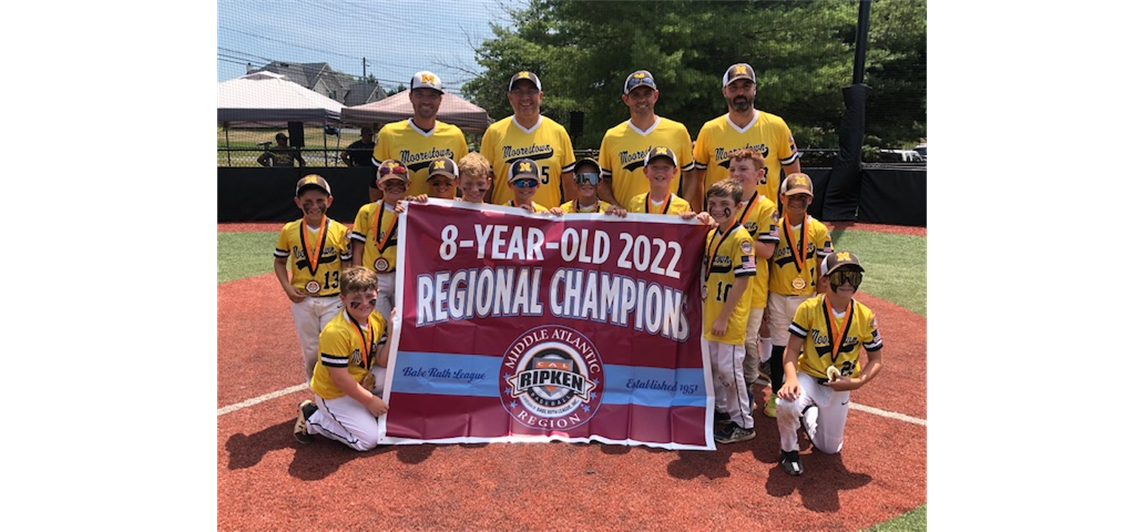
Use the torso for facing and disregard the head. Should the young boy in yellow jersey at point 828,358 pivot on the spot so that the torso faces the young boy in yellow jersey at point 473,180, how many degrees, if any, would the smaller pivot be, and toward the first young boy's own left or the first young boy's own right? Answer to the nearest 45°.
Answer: approximately 90° to the first young boy's own right

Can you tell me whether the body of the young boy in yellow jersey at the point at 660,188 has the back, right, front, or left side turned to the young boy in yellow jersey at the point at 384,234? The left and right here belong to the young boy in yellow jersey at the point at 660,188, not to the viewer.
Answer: right

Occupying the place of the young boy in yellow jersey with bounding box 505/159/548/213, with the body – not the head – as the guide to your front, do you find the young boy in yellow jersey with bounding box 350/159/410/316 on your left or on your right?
on your right

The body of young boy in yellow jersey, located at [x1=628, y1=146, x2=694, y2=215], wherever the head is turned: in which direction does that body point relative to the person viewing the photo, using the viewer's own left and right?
facing the viewer

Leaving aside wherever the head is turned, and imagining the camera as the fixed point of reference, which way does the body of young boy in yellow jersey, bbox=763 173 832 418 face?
toward the camera

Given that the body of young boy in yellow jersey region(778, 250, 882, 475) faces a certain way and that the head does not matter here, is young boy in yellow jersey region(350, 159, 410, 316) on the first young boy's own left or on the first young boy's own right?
on the first young boy's own right

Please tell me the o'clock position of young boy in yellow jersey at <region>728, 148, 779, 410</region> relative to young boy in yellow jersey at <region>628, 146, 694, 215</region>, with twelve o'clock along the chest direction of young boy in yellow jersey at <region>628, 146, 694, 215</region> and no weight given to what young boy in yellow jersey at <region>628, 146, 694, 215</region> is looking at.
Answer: young boy in yellow jersey at <region>728, 148, 779, 410</region> is roughly at 9 o'clock from young boy in yellow jersey at <region>628, 146, 694, 215</region>.
